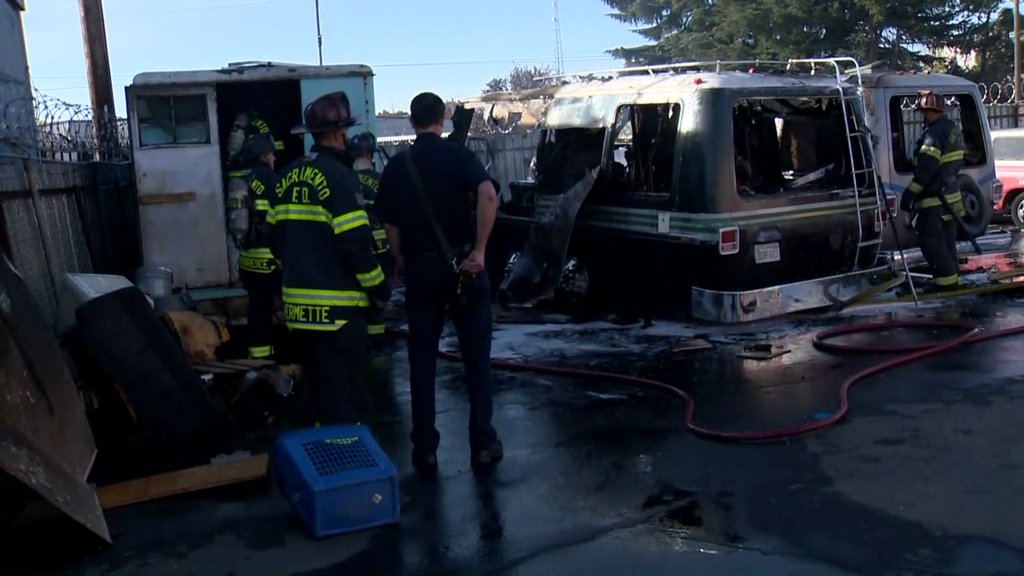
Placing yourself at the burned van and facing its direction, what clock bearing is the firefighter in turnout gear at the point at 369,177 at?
The firefighter in turnout gear is roughly at 10 o'clock from the burned van.

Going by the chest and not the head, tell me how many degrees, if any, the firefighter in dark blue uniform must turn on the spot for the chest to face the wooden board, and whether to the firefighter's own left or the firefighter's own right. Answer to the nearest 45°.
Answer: approximately 90° to the firefighter's own left

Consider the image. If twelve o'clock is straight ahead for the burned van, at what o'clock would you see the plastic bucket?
The plastic bucket is roughly at 10 o'clock from the burned van.

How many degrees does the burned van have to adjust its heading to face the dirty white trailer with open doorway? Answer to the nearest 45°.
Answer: approximately 45° to its left

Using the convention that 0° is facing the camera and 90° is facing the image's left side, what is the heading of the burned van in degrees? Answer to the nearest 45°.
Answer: approximately 135°

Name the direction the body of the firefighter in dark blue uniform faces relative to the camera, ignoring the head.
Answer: away from the camera

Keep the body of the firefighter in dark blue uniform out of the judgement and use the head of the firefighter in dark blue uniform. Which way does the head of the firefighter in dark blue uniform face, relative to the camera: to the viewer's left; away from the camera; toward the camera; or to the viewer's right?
away from the camera
